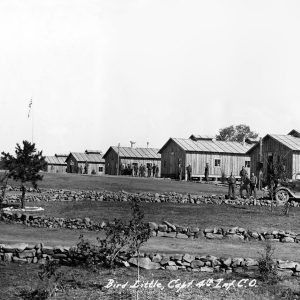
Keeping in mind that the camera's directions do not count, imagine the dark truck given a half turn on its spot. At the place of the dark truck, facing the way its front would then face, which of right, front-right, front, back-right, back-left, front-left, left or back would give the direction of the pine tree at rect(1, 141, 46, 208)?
back-right

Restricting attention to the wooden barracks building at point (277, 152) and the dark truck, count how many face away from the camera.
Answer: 0

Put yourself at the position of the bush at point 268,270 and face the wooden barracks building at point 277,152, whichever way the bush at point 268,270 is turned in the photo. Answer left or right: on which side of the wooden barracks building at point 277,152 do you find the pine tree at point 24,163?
left

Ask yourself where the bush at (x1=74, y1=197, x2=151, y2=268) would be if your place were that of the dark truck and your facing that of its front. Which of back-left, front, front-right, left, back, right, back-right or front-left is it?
left

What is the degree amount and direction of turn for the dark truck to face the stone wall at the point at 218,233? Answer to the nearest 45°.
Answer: approximately 90° to its left

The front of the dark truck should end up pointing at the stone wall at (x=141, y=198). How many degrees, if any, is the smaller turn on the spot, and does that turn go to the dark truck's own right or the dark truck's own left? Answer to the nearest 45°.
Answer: approximately 45° to the dark truck's own left

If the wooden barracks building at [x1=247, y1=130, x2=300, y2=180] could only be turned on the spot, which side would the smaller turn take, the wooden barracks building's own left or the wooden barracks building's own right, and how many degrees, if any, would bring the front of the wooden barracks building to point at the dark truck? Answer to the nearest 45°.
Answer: approximately 45° to the wooden barracks building's own left
